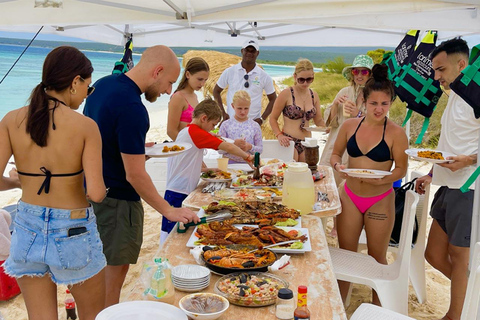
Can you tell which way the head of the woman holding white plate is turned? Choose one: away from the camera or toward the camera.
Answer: toward the camera

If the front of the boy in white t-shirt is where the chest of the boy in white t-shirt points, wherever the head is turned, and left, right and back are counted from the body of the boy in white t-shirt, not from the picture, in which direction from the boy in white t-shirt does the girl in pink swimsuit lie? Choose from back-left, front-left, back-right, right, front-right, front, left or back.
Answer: left

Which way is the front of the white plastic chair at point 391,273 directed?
to the viewer's left

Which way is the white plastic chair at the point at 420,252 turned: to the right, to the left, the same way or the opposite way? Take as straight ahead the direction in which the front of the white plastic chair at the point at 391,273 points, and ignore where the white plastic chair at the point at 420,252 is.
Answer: the same way

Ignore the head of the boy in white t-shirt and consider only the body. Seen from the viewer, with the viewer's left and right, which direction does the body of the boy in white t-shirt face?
facing to the right of the viewer

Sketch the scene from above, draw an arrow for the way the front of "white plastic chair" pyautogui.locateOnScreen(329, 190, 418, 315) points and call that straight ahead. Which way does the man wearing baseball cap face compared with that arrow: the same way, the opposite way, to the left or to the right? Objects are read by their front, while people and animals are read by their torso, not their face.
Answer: to the left

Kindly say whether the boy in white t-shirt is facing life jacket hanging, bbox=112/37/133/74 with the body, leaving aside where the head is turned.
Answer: no

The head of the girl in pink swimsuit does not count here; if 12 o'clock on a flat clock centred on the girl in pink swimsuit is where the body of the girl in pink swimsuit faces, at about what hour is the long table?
The long table is roughly at 1 o'clock from the girl in pink swimsuit.

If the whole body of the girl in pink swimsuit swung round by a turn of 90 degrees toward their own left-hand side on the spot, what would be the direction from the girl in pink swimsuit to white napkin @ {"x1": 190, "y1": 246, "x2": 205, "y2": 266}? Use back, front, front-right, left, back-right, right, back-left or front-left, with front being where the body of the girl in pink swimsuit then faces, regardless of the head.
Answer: back-right

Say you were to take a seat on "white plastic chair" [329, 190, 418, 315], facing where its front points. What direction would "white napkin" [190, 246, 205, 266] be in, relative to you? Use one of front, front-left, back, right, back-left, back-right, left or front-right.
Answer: front-left

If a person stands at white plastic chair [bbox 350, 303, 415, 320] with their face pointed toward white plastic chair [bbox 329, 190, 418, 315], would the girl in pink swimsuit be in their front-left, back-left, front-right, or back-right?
front-left

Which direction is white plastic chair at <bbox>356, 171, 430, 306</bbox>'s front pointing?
to the viewer's left

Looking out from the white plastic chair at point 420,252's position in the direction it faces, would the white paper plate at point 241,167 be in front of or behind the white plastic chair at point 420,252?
in front

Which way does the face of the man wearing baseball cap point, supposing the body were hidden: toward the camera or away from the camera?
toward the camera

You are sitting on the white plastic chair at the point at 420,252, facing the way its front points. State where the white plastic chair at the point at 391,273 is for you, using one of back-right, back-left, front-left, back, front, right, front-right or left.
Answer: left

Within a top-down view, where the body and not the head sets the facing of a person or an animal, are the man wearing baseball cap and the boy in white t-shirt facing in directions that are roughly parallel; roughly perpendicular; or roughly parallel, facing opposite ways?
roughly perpendicular

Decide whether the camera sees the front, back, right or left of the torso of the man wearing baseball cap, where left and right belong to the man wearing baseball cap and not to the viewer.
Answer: front

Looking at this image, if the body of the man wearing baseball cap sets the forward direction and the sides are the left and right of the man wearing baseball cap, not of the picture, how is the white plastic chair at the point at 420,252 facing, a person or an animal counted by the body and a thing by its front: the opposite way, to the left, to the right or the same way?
to the right

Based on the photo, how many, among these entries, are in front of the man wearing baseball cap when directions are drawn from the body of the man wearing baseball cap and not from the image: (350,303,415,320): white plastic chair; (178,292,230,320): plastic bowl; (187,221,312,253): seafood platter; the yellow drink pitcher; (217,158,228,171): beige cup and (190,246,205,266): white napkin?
6
